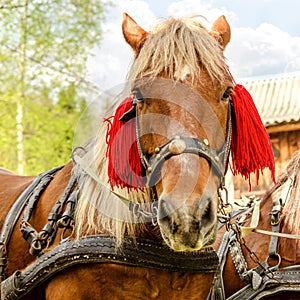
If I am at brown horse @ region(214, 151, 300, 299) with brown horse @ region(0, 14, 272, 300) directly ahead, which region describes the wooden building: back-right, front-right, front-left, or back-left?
back-right

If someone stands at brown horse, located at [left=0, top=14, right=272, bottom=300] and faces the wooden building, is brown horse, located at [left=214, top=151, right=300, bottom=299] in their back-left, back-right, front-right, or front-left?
front-right

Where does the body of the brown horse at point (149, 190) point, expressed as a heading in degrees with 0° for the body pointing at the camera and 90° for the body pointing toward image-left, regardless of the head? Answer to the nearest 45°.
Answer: approximately 315°

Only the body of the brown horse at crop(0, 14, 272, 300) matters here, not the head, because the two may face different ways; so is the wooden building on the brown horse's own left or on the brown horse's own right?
on the brown horse's own left

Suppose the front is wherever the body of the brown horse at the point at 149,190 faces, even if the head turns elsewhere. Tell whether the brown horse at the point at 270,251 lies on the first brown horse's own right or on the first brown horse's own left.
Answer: on the first brown horse's own left

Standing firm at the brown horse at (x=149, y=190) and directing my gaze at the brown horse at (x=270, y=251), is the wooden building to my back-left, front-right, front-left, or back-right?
front-left
